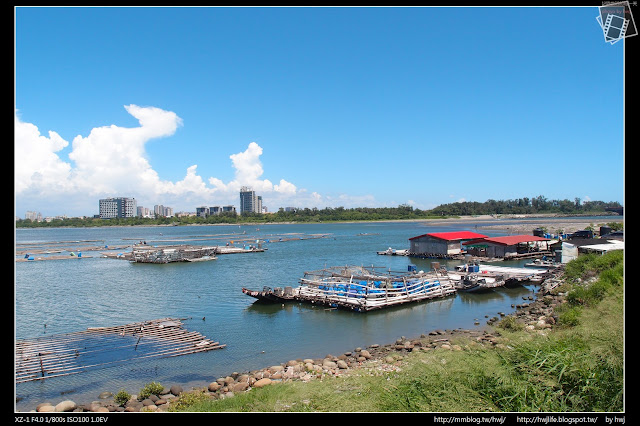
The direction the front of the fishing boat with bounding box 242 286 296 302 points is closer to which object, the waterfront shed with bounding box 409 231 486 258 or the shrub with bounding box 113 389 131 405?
the shrub

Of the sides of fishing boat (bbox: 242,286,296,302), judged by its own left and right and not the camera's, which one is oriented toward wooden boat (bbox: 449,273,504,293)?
back

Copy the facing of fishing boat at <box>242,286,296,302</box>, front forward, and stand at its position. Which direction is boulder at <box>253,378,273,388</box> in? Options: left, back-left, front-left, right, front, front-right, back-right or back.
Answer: left

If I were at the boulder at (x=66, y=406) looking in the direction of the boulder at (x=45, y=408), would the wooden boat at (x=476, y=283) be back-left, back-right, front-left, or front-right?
back-right

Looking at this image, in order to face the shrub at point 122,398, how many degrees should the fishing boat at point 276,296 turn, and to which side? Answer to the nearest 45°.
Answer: approximately 90° to its left

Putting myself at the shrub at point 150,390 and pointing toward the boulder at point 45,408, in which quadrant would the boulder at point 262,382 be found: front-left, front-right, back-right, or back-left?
back-left

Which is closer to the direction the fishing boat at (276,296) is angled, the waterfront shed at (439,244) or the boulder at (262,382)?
the boulder

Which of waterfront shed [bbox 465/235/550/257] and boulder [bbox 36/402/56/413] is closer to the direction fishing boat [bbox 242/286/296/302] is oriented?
the boulder

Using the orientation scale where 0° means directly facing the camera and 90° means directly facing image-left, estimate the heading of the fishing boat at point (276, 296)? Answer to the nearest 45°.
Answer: approximately 90°

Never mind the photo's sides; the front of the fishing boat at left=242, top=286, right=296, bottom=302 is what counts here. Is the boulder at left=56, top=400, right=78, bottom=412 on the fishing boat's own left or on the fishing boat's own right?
on the fishing boat's own left

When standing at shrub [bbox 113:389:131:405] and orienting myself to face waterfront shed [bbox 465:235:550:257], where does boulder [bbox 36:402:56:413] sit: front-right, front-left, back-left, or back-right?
back-left

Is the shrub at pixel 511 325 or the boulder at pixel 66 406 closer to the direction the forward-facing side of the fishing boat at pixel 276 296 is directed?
the boulder

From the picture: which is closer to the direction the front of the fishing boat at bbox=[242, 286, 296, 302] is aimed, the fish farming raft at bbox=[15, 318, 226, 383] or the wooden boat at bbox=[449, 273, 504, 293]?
the fish farming raft
